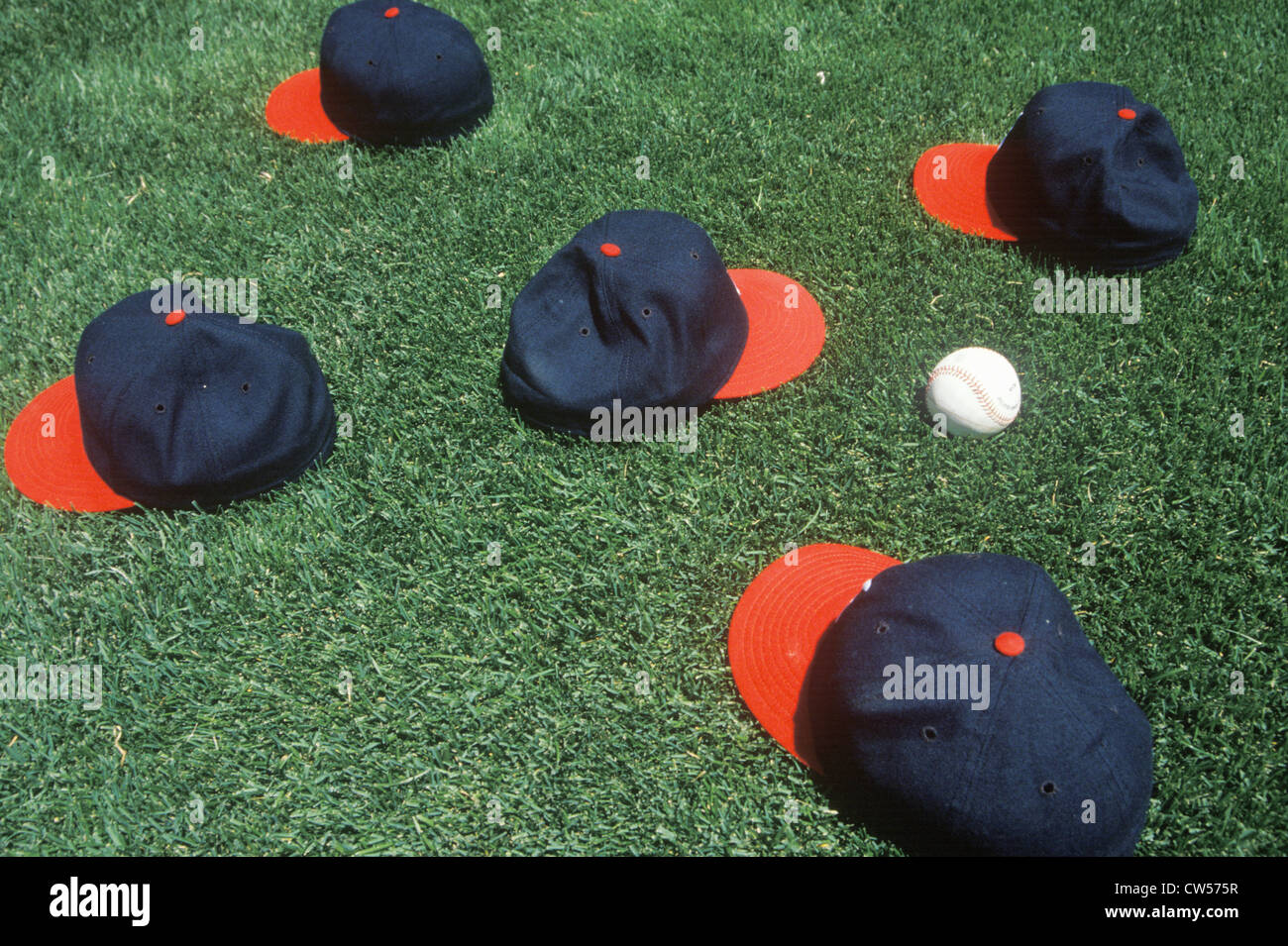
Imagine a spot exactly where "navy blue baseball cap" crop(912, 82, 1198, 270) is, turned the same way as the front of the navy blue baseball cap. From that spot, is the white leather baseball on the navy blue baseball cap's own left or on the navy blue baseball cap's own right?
on the navy blue baseball cap's own left

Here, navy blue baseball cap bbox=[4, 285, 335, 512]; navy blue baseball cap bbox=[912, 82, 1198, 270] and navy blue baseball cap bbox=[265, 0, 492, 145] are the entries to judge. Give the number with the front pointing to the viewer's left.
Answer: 3

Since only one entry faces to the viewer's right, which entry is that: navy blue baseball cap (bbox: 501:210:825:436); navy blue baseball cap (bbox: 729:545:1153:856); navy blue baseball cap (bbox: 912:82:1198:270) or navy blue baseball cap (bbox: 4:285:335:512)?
navy blue baseball cap (bbox: 501:210:825:436)

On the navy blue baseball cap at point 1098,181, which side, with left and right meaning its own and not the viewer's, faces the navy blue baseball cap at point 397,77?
front

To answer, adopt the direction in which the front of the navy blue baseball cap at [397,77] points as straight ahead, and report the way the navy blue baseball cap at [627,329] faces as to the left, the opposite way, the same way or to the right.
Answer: the opposite way

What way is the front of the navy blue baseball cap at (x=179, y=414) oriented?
to the viewer's left

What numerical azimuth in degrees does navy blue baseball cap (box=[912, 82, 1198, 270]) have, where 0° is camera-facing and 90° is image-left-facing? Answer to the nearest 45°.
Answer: approximately 90°

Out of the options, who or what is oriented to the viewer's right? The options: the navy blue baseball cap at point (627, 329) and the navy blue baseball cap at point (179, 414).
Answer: the navy blue baseball cap at point (627, 329)

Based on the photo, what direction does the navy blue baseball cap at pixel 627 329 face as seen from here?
to the viewer's right

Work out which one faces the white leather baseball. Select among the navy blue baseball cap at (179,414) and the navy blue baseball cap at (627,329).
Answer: the navy blue baseball cap at (627,329)

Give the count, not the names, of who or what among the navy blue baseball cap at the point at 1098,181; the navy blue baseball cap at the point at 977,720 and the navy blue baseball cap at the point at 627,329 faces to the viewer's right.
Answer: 1

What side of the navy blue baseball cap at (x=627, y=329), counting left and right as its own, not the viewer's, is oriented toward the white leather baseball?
front

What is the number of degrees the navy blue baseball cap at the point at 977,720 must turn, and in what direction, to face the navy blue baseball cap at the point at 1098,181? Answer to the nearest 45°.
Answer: approximately 45° to its right

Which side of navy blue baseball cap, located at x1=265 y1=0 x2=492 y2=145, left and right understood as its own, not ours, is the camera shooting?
left

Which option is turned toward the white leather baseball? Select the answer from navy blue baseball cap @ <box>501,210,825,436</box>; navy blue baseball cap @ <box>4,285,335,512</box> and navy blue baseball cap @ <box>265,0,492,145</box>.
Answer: navy blue baseball cap @ <box>501,210,825,436</box>

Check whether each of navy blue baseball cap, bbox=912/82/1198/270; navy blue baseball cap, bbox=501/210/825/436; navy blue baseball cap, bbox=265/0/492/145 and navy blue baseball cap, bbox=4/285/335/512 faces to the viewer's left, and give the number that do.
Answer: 3

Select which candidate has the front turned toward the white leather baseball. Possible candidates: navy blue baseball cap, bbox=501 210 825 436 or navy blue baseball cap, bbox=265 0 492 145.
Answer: navy blue baseball cap, bbox=501 210 825 436
